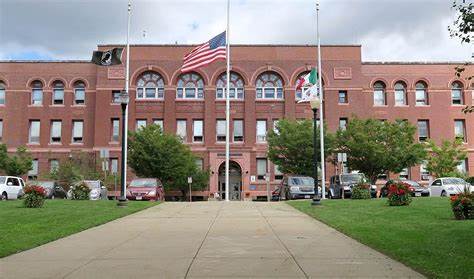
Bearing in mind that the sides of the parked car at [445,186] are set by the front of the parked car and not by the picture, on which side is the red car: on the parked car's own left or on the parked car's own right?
on the parked car's own right

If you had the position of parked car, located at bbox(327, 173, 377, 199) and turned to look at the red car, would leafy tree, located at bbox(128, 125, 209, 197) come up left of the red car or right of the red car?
right
